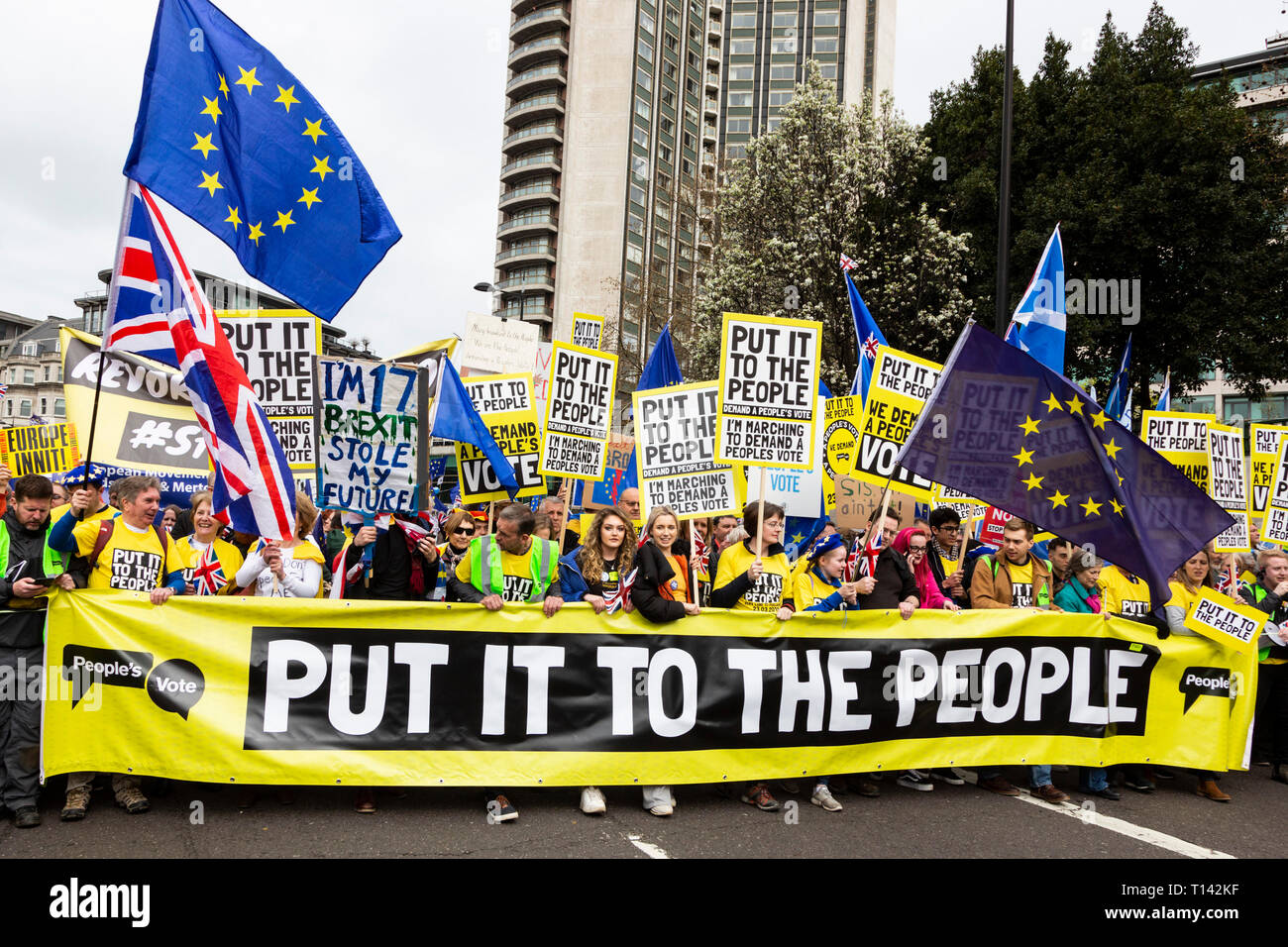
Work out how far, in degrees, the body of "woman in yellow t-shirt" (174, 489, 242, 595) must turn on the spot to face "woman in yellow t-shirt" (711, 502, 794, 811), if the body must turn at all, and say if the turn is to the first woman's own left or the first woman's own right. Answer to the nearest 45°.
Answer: approximately 45° to the first woman's own left

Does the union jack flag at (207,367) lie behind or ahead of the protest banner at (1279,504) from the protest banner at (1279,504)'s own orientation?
ahead

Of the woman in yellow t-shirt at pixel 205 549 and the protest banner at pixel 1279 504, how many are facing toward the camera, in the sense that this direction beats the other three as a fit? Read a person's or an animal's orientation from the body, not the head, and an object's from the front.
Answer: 2

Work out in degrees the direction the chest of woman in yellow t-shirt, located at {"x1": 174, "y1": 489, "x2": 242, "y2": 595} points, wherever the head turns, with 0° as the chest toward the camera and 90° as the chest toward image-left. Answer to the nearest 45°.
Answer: approximately 0°

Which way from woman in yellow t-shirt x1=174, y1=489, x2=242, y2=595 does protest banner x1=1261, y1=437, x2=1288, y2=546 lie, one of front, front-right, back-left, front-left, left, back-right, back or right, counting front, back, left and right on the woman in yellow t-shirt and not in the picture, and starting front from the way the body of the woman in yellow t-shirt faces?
left

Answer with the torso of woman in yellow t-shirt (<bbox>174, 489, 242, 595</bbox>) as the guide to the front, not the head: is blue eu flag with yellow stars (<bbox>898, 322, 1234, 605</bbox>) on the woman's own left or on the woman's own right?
on the woman's own left

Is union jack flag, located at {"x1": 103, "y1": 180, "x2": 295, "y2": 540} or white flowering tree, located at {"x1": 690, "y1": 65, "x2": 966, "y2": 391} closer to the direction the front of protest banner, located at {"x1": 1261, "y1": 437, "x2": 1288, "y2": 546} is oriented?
the union jack flag

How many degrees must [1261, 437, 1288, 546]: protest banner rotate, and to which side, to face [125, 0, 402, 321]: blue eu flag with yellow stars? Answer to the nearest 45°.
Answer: approximately 45° to its right

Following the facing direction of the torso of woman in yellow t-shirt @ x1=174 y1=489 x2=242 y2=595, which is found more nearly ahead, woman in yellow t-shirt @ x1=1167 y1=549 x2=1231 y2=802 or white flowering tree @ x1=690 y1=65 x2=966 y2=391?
the woman in yellow t-shirt

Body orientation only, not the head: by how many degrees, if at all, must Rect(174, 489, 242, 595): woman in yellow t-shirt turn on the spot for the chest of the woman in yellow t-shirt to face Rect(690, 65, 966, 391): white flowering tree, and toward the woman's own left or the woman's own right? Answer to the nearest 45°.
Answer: approximately 135° to the woman's own left

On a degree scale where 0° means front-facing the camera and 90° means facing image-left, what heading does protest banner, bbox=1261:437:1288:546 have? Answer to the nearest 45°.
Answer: approximately 0°

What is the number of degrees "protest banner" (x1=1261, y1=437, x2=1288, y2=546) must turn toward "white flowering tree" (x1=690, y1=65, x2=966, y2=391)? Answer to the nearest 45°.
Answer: approximately 135° to its right

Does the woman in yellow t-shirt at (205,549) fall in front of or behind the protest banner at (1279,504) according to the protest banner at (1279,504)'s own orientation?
in front
